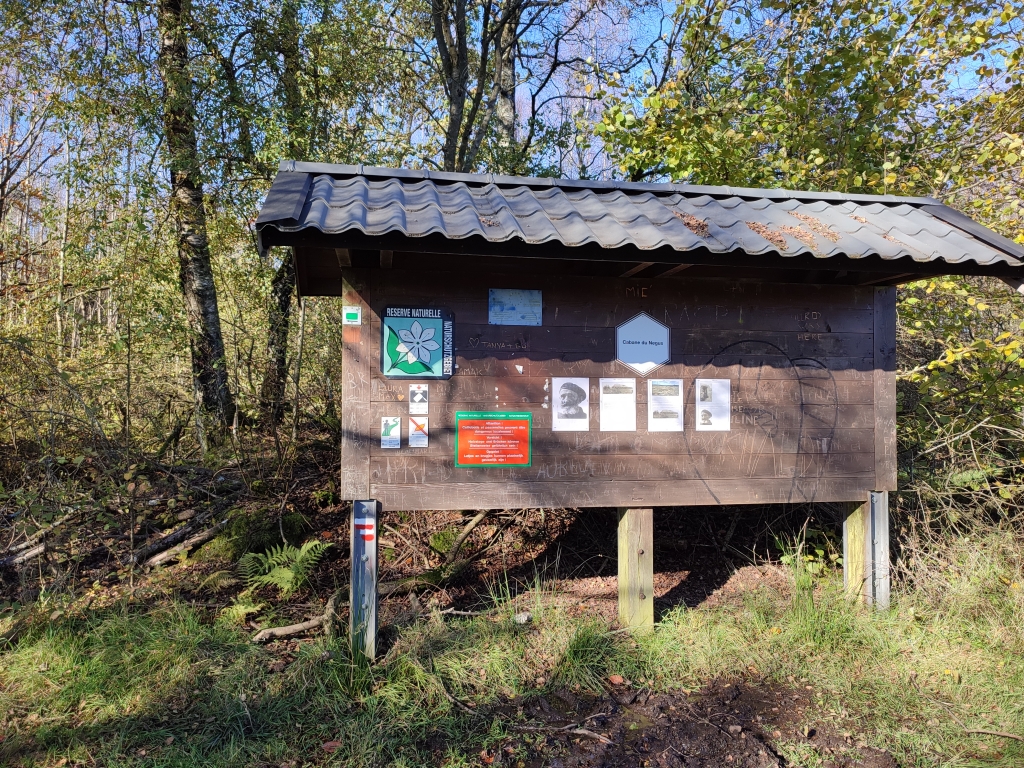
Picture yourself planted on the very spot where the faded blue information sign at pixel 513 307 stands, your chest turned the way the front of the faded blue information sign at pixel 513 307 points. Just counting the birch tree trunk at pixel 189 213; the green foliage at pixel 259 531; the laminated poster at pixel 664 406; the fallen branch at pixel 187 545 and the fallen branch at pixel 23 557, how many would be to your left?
1

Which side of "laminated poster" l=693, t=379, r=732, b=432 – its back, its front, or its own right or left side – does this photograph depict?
front

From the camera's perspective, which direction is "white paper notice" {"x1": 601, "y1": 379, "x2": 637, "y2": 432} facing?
toward the camera

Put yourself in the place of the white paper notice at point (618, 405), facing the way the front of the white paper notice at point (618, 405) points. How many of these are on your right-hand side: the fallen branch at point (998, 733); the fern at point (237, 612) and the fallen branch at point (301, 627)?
2

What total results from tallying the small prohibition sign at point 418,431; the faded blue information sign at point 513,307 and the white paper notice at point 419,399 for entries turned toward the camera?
3

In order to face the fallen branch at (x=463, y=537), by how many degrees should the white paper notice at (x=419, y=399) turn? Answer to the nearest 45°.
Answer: approximately 180°

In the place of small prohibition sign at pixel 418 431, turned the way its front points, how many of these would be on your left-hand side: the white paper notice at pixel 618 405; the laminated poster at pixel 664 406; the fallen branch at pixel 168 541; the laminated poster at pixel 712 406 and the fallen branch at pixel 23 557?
3

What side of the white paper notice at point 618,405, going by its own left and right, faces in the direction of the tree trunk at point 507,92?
back

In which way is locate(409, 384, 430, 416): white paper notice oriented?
toward the camera

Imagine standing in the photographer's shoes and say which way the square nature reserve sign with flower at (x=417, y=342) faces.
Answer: facing the viewer
